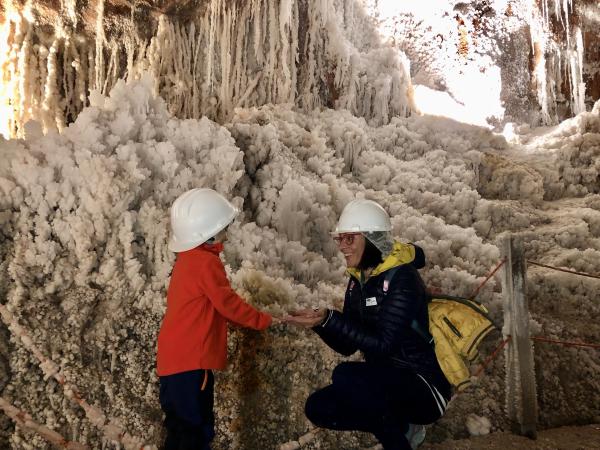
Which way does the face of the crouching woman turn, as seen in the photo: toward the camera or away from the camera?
toward the camera

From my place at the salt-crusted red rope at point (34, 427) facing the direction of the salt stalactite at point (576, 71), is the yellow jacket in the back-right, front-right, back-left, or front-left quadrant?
front-right
